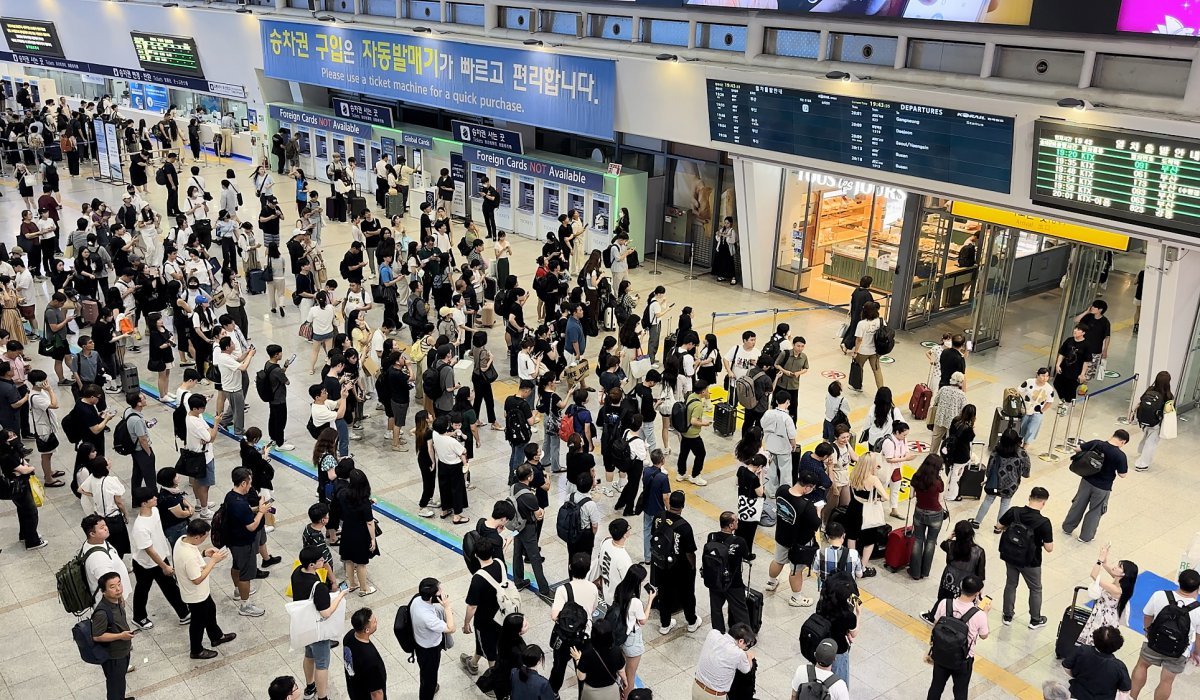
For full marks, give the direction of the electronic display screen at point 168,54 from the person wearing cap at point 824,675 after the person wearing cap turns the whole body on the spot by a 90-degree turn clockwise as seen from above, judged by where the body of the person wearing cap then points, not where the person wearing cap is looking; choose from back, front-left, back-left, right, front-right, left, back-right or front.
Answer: back-left

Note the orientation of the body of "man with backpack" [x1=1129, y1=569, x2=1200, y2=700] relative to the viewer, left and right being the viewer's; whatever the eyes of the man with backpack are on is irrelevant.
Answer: facing away from the viewer

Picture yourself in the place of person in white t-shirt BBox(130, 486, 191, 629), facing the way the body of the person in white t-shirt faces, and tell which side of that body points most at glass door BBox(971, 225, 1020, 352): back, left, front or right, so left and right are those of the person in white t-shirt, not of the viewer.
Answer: front

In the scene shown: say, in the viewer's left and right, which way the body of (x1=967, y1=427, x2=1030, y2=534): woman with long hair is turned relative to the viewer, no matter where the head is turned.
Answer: facing away from the viewer

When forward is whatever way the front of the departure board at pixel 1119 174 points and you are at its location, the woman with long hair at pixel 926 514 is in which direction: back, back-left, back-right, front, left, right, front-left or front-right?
front-left

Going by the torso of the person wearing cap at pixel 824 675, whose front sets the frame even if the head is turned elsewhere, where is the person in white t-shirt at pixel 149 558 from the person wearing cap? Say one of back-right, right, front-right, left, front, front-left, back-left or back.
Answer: left

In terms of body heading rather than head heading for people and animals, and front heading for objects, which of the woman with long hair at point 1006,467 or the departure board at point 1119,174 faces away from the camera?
the woman with long hair

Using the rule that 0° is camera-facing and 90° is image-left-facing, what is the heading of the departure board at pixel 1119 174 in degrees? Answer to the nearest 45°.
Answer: approximately 45°

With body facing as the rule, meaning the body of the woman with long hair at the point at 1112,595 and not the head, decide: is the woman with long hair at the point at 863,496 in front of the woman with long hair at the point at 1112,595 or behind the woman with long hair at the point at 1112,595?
in front

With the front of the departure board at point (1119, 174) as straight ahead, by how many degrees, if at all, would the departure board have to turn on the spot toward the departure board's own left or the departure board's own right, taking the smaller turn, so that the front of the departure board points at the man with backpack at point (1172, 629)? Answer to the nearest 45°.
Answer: approximately 45° to the departure board's own left

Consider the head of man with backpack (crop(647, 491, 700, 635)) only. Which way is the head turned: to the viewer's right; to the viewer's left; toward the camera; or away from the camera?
away from the camera

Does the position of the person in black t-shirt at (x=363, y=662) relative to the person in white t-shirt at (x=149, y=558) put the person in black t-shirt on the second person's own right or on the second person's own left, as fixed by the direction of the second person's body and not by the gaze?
on the second person's own right

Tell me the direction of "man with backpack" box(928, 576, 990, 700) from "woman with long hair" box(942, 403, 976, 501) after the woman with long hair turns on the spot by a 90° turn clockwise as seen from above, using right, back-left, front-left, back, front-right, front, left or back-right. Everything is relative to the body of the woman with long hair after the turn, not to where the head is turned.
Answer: front-right
